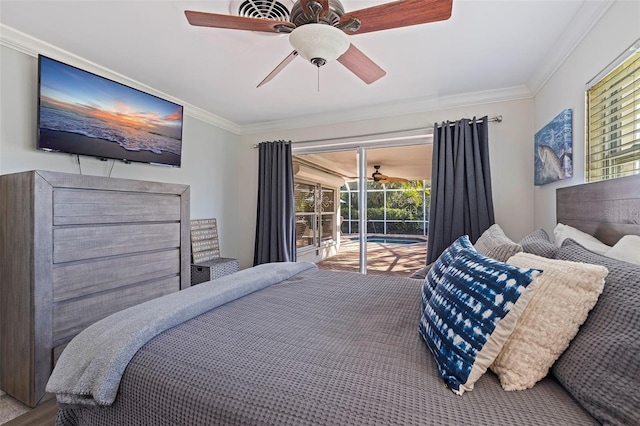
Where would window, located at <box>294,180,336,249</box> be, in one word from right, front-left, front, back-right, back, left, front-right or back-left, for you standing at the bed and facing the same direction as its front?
right

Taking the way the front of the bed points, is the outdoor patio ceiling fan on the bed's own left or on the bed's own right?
on the bed's own right

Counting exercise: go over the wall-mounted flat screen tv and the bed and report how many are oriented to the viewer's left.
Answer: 1

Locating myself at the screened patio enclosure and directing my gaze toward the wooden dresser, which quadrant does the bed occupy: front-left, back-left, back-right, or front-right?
front-left

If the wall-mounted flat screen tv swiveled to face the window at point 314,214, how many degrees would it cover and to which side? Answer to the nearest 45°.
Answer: approximately 45° to its left

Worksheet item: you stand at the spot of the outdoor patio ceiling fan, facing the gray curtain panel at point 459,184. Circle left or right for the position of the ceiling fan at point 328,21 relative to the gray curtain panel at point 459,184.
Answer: right

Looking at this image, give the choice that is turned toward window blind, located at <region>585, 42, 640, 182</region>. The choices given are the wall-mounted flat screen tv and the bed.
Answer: the wall-mounted flat screen tv

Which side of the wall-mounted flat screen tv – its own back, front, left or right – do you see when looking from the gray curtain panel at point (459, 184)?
front

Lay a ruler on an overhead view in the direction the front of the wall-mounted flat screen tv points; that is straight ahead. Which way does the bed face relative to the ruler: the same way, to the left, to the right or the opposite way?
the opposite way

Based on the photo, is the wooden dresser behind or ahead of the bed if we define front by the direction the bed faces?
ahead

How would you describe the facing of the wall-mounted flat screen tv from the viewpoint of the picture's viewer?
facing the viewer and to the right of the viewer

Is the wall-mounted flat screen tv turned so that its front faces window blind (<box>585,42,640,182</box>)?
yes

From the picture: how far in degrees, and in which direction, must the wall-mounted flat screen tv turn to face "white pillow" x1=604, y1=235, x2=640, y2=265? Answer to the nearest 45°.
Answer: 0° — it already faces it

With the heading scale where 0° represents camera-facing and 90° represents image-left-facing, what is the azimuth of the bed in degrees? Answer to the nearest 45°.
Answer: approximately 90°

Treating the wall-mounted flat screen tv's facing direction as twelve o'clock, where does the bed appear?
The bed is roughly at 1 o'clock from the wall-mounted flat screen tv.

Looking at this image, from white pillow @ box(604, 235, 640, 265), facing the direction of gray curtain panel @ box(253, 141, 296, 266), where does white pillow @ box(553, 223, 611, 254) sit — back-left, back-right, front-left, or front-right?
front-right

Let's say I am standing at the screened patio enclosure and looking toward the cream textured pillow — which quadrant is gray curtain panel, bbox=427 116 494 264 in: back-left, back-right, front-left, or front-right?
front-left
